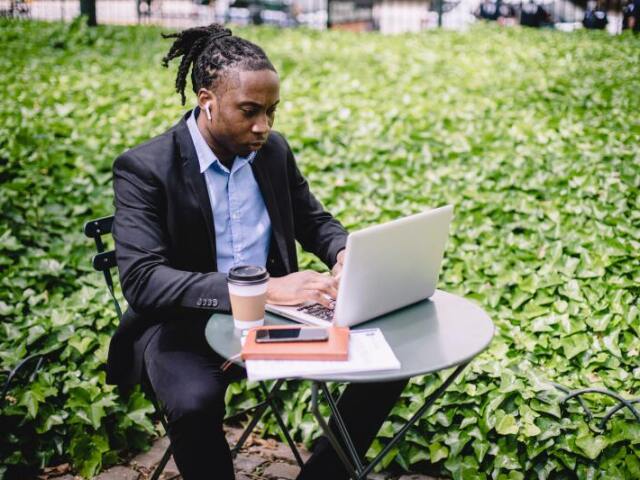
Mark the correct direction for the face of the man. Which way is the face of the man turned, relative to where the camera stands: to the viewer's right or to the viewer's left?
to the viewer's right

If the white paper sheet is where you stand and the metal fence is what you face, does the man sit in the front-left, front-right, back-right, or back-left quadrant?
front-left

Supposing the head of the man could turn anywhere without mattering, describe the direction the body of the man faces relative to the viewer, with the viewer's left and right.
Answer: facing the viewer and to the right of the viewer

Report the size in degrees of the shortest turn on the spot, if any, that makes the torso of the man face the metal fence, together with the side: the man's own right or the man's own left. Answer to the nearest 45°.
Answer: approximately 135° to the man's own left

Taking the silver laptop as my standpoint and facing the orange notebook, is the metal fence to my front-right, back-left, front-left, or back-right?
back-right

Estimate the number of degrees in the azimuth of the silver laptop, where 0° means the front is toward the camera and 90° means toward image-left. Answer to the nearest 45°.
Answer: approximately 135°

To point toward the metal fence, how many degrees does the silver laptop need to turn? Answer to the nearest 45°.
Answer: approximately 45° to its right

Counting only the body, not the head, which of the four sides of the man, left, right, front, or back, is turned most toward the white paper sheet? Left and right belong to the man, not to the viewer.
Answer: front

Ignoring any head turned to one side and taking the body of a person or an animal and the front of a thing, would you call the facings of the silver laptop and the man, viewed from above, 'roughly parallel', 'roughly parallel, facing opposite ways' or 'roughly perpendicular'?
roughly parallel, facing opposite ways
